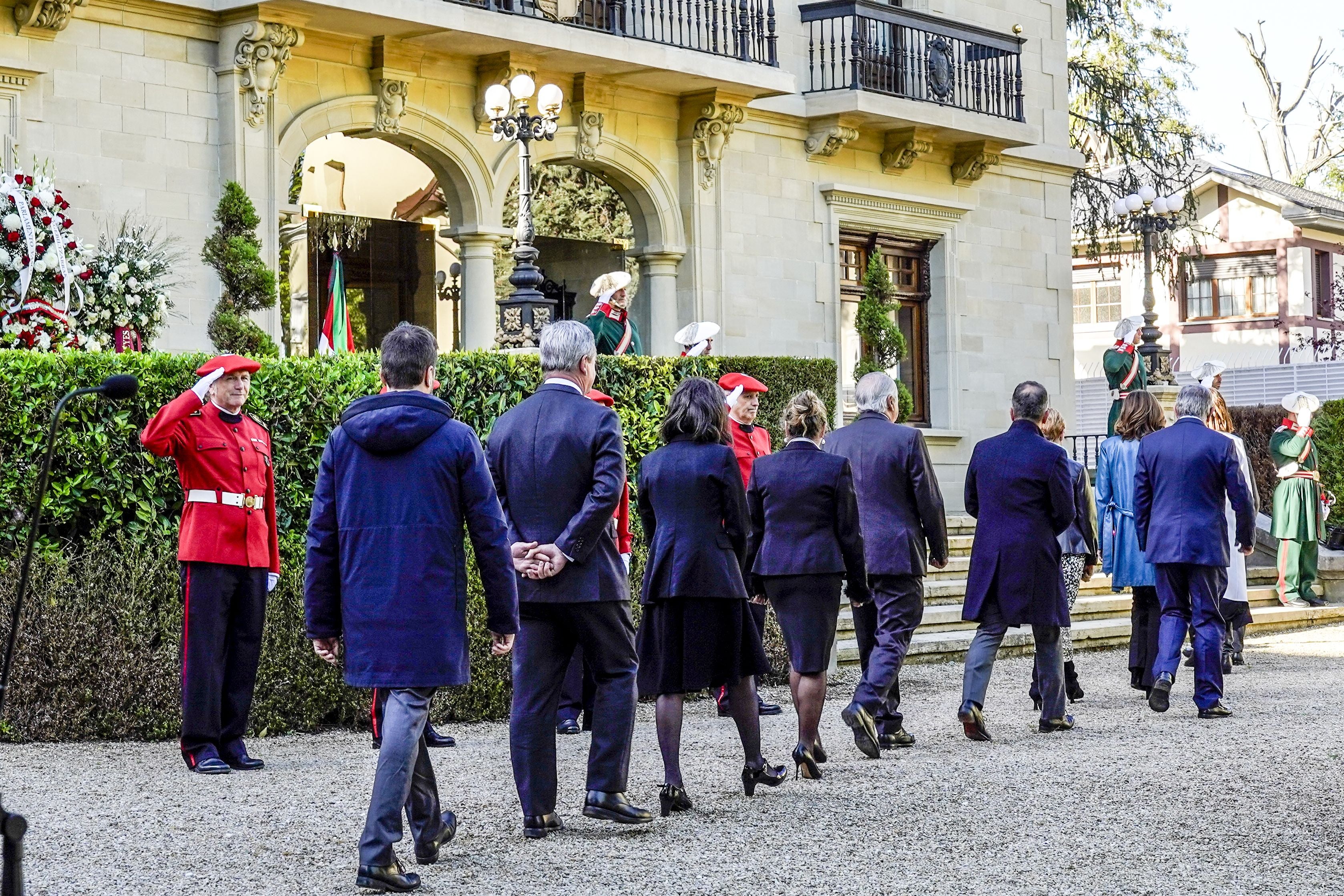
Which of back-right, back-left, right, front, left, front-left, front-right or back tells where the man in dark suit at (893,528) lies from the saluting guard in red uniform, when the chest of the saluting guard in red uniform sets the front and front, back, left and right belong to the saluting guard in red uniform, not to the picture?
front-left

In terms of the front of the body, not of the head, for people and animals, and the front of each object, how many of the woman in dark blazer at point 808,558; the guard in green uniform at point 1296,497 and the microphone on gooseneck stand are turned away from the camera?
1

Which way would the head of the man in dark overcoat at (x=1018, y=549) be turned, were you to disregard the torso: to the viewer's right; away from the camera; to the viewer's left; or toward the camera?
away from the camera

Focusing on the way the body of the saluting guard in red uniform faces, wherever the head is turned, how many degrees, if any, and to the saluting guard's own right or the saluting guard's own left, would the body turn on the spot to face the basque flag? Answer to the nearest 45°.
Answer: approximately 135° to the saluting guard's own left

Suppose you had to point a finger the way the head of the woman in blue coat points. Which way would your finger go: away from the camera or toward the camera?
away from the camera

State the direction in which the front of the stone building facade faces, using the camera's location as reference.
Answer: facing the viewer and to the right of the viewer

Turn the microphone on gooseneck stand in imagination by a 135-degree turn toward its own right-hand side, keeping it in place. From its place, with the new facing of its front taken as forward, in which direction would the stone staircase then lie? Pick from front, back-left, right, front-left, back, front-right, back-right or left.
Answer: back

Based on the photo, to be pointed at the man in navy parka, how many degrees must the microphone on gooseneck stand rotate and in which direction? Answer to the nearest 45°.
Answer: approximately 45° to its left

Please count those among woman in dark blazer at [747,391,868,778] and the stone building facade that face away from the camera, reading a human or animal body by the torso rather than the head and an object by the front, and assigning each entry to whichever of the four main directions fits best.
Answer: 1

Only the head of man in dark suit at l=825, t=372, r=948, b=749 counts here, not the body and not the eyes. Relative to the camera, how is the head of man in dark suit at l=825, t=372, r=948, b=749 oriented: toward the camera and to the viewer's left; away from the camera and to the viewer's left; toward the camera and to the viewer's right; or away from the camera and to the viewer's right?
away from the camera and to the viewer's right

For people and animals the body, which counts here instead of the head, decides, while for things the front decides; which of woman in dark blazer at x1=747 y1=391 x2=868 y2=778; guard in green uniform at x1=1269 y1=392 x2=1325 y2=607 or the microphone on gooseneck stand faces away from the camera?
the woman in dark blazer

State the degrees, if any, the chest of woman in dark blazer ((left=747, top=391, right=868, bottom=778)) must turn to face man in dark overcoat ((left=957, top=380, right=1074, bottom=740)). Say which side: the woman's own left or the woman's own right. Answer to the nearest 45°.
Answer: approximately 45° to the woman's own right

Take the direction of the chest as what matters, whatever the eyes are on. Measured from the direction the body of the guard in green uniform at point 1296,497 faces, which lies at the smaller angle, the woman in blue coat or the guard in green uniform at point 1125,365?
the woman in blue coat

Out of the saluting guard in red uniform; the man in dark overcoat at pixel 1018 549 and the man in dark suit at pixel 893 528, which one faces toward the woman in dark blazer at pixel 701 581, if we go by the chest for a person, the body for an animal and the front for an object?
the saluting guard in red uniform

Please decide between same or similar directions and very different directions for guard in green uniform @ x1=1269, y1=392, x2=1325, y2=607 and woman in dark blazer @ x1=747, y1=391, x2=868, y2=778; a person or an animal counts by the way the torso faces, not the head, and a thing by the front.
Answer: very different directions
